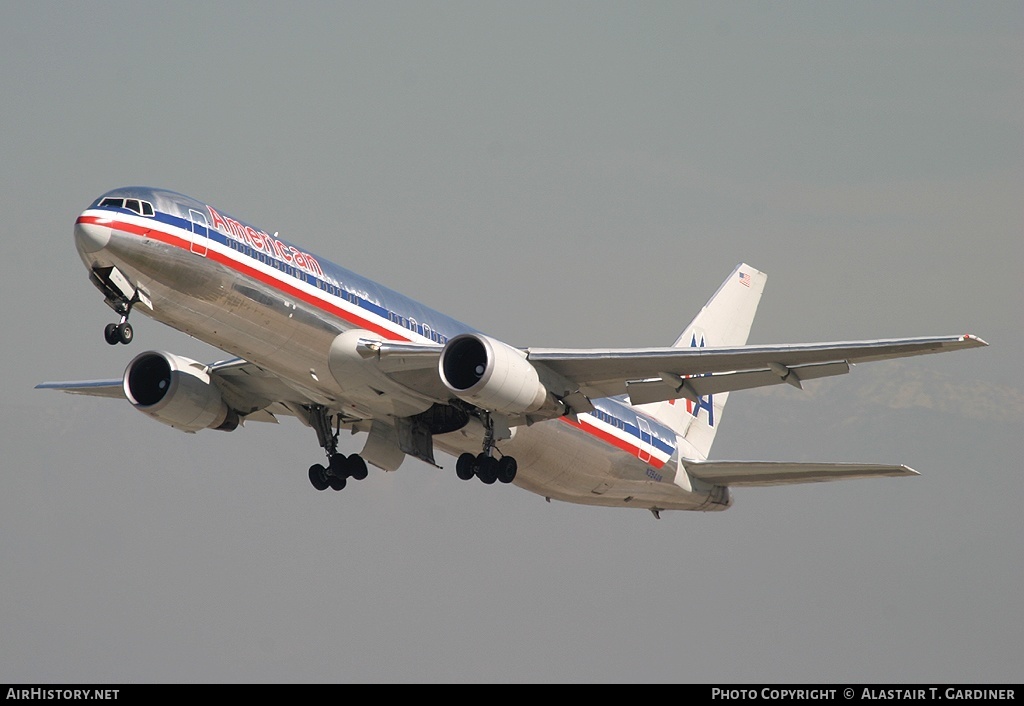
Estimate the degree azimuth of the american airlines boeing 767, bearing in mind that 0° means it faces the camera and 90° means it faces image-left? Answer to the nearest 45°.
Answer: approximately 45°
